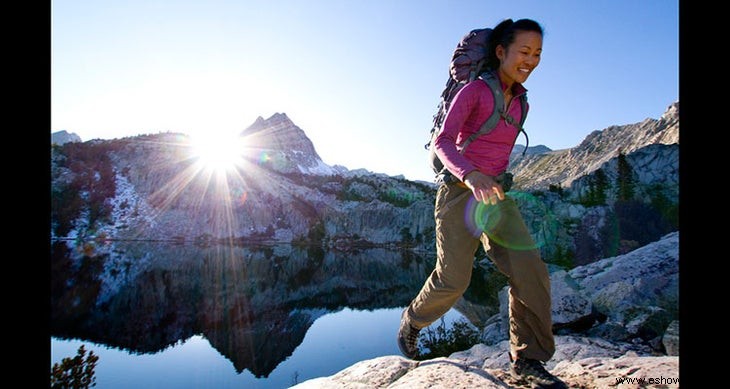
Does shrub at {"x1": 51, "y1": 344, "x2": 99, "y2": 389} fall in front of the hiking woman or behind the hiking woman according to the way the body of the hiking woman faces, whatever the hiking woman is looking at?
behind

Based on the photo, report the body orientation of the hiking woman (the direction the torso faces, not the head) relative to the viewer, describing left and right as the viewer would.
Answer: facing the viewer and to the right of the viewer

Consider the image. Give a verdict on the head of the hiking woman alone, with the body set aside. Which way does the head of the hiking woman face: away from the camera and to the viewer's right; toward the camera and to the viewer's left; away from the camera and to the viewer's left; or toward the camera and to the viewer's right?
toward the camera and to the viewer's right
